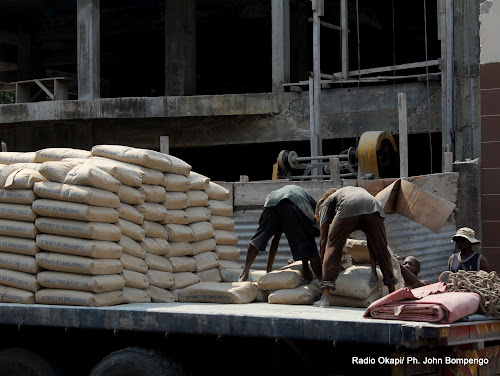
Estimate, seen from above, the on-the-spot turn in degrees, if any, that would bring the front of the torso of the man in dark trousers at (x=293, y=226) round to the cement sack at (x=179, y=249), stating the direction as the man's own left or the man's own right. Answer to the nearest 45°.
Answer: approximately 90° to the man's own left

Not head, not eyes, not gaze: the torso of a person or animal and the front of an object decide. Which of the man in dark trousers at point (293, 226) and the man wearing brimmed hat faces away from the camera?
the man in dark trousers

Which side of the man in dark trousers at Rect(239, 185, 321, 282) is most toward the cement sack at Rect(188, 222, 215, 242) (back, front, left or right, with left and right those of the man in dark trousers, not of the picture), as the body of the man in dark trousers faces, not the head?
left

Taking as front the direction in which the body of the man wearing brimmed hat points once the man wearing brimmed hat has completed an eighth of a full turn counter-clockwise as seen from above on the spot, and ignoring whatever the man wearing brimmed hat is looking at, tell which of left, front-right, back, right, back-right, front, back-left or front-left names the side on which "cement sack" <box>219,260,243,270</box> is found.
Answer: right

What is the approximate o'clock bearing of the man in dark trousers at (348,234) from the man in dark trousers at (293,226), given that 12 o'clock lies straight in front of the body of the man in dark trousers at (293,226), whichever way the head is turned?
the man in dark trousers at (348,234) is roughly at 3 o'clock from the man in dark trousers at (293,226).

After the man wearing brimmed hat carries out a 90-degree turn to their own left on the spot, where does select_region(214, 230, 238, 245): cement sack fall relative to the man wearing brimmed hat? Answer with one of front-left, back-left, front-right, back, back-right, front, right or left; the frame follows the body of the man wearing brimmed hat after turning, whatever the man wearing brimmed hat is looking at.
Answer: back-right

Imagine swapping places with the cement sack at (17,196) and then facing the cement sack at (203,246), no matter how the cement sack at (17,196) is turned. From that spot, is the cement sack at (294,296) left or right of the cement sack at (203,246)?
right

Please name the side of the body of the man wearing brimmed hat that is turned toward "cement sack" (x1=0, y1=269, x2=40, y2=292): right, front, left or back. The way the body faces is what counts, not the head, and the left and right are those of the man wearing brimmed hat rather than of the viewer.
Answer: front

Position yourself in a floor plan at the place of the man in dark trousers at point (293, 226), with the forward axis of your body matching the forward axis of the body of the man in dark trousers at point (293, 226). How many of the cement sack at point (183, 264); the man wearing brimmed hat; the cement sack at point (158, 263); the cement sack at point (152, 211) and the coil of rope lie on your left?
3

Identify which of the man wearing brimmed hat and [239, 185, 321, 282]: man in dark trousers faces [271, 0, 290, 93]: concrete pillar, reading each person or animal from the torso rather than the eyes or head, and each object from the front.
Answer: the man in dark trousers

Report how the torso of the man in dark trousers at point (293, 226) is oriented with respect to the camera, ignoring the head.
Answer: away from the camera
